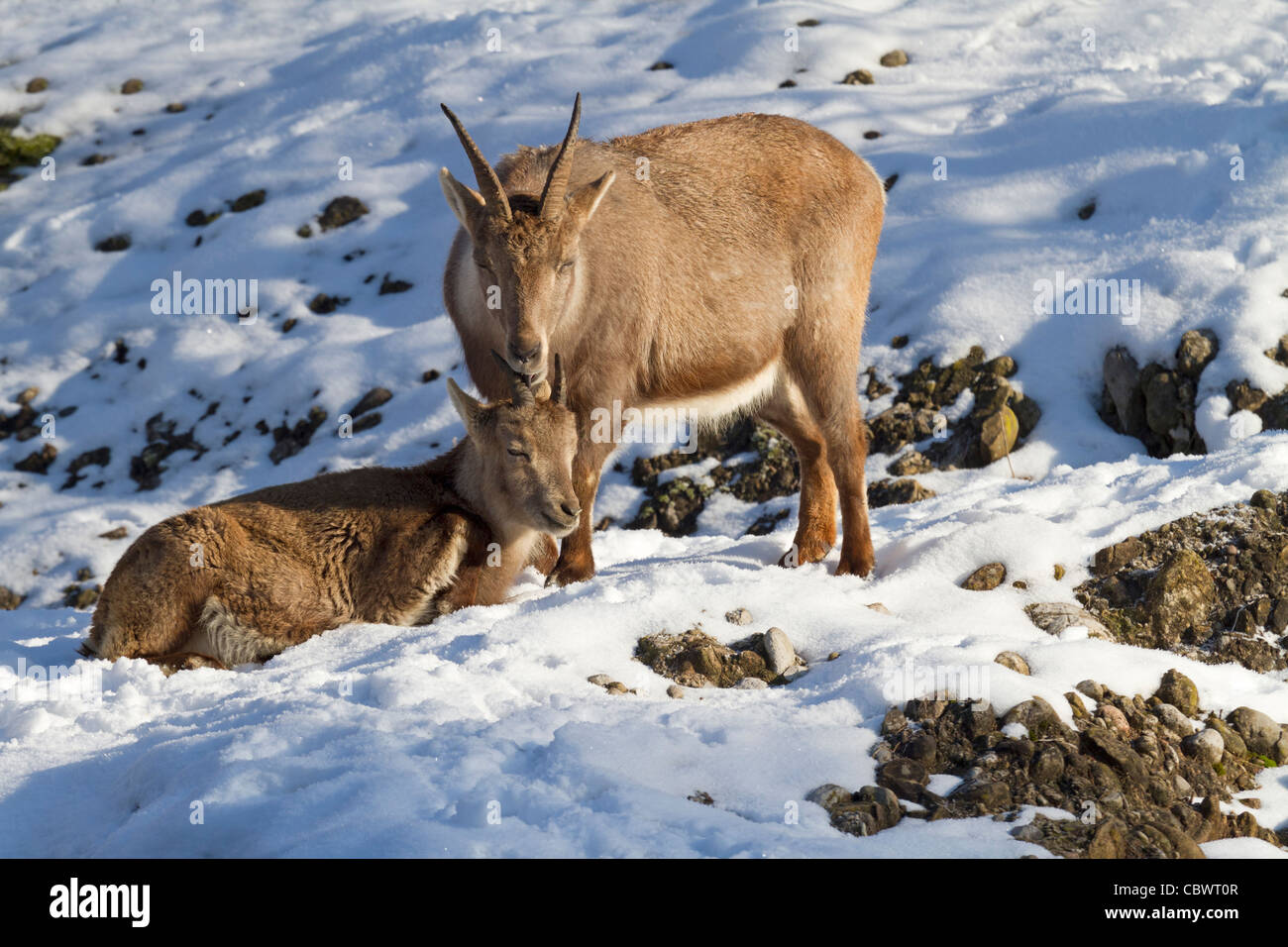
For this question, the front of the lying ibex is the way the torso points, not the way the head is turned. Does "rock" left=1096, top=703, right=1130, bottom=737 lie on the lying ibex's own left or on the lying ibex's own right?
on the lying ibex's own right

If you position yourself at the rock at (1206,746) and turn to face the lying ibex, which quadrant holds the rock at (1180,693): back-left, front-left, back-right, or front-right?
front-right

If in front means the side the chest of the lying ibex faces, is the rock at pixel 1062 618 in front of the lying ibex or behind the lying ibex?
in front

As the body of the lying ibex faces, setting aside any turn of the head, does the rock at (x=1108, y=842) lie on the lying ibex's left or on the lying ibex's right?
on the lying ibex's right

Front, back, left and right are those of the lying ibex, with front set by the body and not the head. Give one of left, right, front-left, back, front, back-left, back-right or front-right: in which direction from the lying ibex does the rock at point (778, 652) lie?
front-right

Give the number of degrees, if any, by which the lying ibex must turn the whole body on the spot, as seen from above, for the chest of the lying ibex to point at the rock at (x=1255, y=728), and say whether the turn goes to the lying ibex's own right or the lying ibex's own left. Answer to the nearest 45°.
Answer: approximately 45° to the lying ibex's own right

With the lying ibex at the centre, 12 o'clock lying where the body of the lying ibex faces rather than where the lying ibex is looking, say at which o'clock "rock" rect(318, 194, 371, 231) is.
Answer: The rock is roughly at 9 o'clock from the lying ibex.

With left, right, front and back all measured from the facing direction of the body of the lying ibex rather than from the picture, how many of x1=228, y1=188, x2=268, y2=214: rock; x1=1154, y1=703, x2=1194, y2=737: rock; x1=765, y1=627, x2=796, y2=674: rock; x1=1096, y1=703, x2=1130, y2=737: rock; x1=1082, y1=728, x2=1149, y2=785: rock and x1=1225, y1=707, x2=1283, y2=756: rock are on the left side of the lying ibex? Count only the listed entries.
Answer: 1

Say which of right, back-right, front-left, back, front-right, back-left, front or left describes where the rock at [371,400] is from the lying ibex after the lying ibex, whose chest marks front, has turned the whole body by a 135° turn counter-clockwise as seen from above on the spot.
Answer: front-right

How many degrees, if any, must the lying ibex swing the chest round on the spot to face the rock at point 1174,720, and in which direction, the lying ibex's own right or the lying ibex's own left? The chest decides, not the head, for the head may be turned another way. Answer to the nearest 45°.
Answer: approximately 45° to the lying ibex's own right

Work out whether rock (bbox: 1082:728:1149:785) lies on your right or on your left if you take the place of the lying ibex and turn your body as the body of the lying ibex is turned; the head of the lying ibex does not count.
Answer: on your right

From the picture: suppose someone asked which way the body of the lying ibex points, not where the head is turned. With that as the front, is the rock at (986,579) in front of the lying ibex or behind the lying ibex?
in front

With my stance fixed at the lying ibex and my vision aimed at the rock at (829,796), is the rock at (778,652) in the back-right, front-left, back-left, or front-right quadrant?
front-left

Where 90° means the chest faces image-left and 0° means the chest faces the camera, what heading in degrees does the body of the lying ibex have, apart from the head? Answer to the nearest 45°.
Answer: approximately 270°

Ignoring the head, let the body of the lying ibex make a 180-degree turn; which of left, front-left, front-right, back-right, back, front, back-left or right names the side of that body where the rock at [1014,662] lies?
back-left

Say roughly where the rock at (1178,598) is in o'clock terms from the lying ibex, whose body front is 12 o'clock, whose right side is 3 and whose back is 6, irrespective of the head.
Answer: The rock is roughly at 1 o'clock from the lying ibex.
